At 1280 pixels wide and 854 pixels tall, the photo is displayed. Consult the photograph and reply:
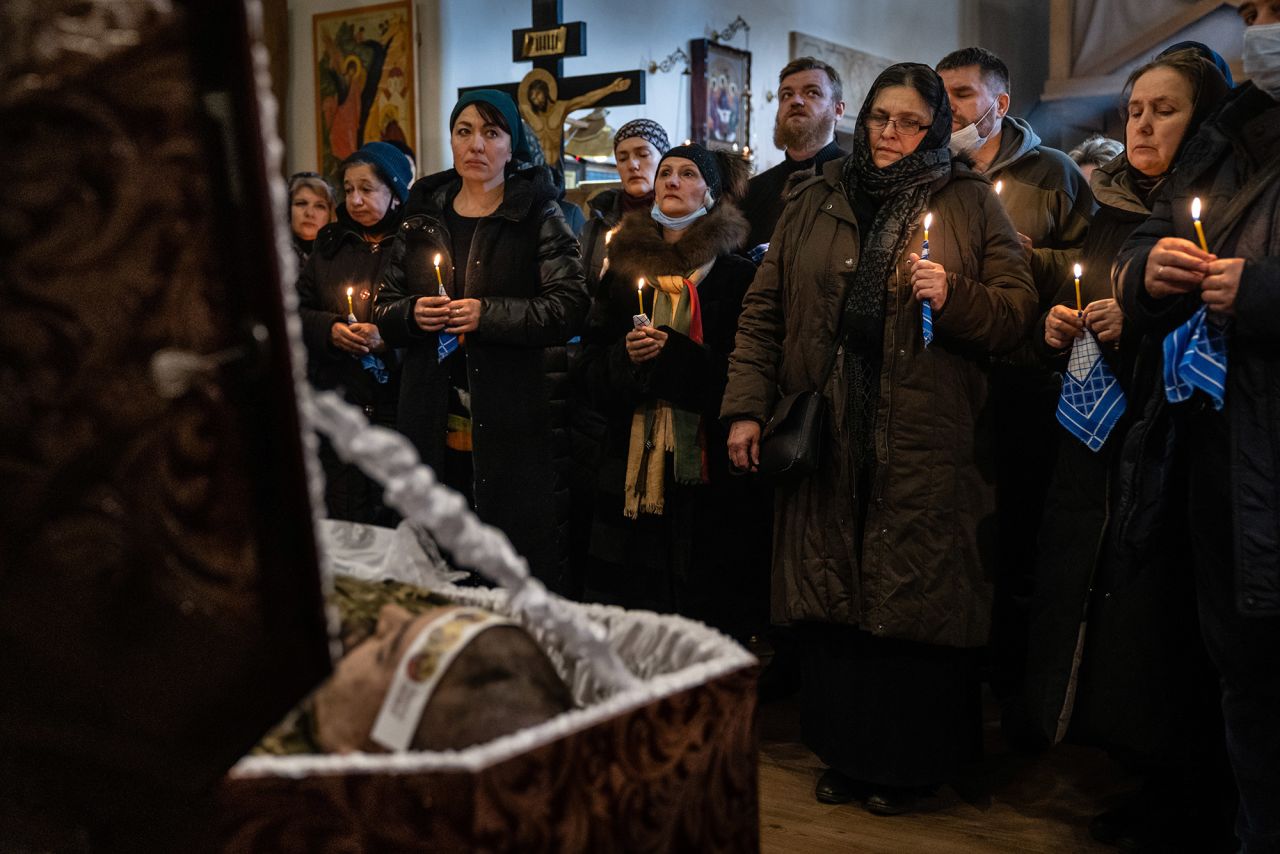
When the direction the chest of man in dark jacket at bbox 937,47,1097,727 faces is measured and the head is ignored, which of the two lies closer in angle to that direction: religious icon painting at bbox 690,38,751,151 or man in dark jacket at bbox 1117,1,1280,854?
the man in dark jacket

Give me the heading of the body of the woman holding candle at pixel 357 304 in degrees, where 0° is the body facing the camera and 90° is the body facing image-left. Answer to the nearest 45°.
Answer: approximately 0°

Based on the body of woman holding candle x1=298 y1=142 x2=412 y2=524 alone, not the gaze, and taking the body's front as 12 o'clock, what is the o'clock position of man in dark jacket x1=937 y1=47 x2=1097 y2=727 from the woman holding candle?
The man in dark jacket is roughly at 10 o'clock from the woman holding candle.

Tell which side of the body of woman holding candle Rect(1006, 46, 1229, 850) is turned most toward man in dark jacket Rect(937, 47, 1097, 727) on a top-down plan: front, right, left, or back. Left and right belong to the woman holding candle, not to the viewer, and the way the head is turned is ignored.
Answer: right

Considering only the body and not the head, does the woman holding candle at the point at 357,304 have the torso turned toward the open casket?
yes

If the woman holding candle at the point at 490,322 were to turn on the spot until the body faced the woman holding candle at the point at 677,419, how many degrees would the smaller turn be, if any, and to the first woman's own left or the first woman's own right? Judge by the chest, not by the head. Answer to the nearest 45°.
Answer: approximately 135° to the first woman's own left

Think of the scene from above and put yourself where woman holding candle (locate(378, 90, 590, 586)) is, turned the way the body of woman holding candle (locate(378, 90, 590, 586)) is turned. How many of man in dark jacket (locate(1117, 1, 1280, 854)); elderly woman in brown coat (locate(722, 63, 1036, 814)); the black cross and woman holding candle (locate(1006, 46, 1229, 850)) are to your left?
3

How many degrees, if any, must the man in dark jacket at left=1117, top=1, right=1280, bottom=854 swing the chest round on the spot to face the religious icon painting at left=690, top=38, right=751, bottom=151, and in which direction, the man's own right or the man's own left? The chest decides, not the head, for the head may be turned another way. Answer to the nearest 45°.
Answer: approximately 90° to the man's own right
